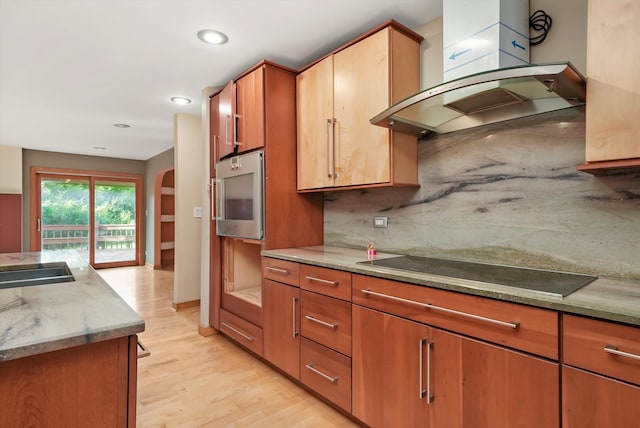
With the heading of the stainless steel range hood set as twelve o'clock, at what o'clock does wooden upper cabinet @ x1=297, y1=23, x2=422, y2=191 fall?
The wooden upper cabinet is roughly at 2 o'clock from the stainless steel range hood.

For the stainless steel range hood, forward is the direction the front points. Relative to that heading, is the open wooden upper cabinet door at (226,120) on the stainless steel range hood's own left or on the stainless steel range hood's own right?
on the stainless steel range hood's own right

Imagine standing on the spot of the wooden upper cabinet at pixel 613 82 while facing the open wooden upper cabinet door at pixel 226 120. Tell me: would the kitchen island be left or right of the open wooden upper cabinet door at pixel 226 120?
left

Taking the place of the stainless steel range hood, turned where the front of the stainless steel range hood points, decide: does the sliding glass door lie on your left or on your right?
on your right

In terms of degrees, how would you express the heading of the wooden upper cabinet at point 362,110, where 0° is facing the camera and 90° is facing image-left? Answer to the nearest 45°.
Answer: approximately 45°

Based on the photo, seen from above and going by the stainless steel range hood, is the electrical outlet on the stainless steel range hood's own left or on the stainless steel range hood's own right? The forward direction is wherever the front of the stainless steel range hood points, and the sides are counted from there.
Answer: on the stainless steel range hood's own right

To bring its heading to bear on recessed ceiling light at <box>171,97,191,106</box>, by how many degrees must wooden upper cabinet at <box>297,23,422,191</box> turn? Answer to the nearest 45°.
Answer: approximately 90° to its right
